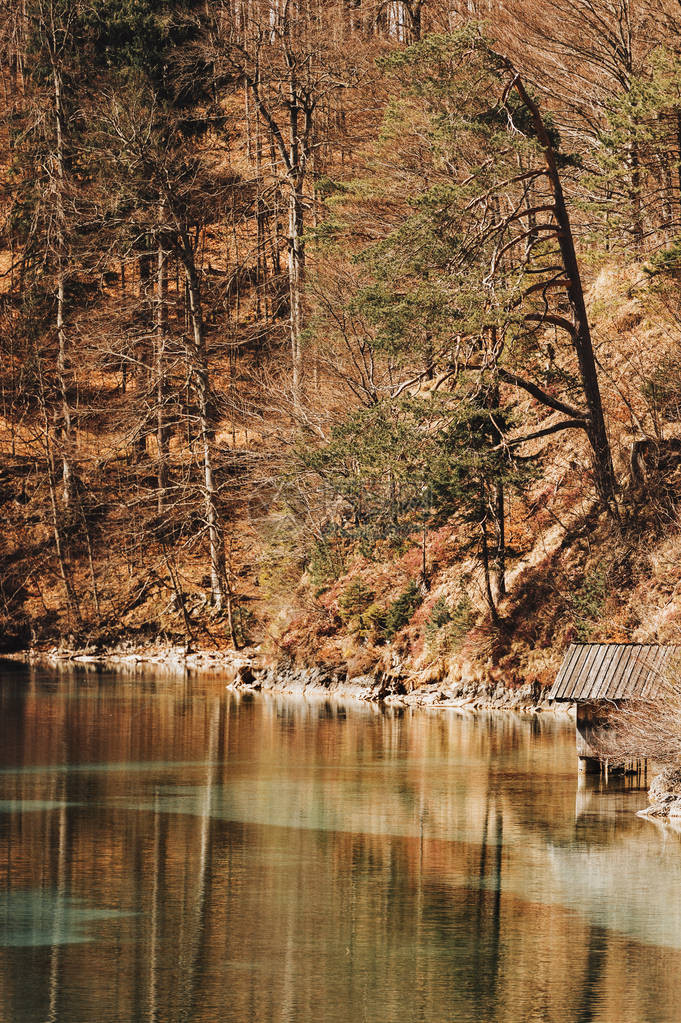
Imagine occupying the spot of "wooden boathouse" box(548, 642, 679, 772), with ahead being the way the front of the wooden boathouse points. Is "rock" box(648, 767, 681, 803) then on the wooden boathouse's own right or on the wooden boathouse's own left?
on the wooden boathouse's own left

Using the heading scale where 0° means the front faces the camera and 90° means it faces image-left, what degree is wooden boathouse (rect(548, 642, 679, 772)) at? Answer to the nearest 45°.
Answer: approximately 90°
